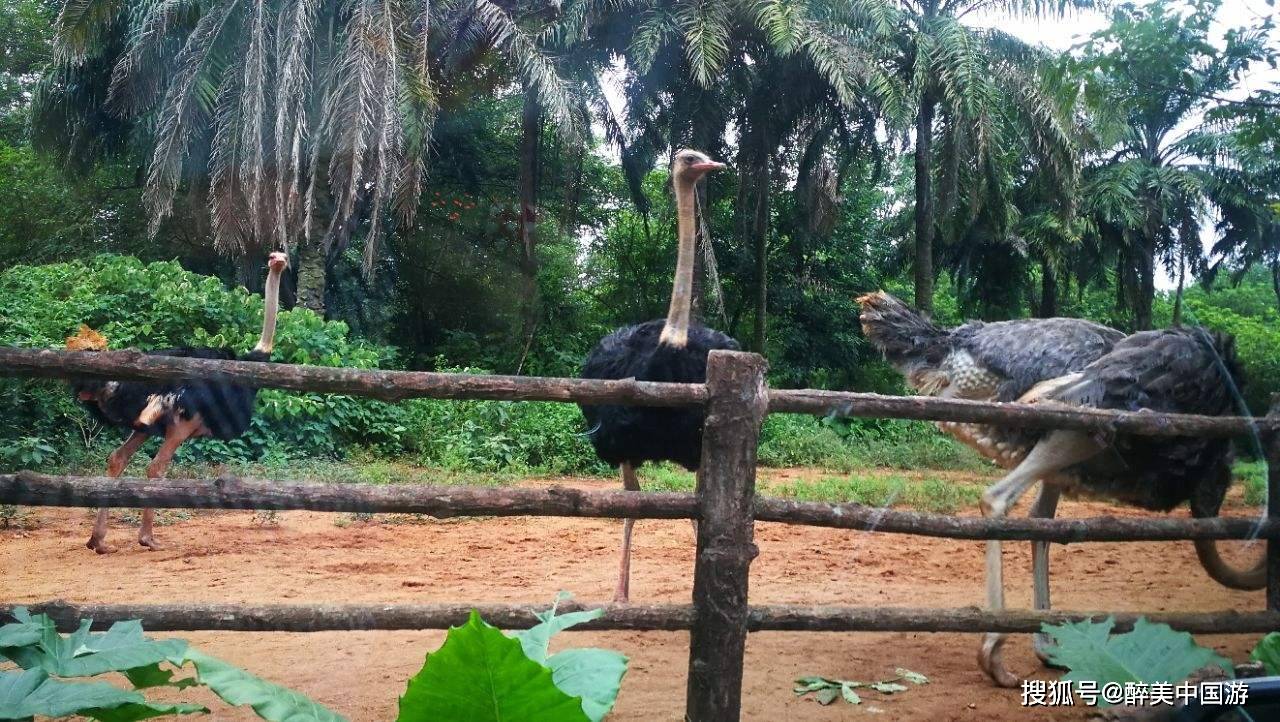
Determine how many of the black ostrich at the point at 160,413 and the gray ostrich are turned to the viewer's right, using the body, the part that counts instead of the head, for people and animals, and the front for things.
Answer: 2

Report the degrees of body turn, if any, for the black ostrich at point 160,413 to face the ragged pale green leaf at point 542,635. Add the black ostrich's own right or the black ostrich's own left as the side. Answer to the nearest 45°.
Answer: approximately 90° to the black ostrich's own right

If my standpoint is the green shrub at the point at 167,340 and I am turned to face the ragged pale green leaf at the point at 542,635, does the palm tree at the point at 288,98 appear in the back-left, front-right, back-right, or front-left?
back-left

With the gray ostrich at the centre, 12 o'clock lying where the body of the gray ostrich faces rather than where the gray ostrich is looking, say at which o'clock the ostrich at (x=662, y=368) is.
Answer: The ostrich is roughly at 6 o'clock from the gray ostrich.

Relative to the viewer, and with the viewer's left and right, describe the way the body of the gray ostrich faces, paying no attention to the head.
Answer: facing to the right of the viewer

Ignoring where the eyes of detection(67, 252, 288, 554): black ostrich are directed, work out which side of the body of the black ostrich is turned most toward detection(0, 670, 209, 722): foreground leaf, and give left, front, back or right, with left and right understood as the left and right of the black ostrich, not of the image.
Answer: right

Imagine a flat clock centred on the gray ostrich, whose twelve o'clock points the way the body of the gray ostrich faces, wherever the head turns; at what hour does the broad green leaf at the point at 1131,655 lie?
The broad green leaf is roughly at 3 o'clock from the gray ostrich.

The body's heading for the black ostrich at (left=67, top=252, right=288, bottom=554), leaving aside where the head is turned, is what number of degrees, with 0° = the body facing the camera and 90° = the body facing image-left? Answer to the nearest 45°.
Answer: approximately 270°

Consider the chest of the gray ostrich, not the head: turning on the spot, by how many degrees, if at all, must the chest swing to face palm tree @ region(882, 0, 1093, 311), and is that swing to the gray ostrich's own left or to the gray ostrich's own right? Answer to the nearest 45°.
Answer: approximately 90° to the gray ostrich's own left
